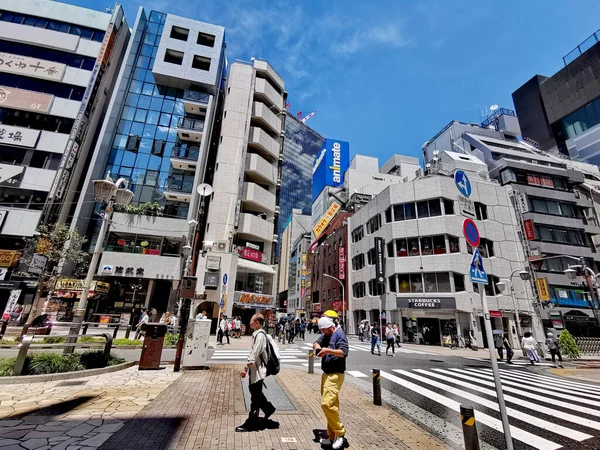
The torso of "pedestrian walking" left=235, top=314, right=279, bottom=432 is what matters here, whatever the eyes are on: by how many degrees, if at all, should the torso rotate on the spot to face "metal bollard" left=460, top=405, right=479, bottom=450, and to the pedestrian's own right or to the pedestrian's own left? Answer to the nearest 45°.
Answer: approximately 135° to the pedestrian's own left

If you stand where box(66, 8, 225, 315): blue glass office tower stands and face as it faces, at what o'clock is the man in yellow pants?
The man in yellow pants is roughly at 12 o'clock from the blue glass office tower.

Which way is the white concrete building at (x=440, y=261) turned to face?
toward the camera

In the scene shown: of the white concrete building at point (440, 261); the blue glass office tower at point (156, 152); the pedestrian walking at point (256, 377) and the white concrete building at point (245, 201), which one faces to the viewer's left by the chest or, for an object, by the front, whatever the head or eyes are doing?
the pedestrian walking

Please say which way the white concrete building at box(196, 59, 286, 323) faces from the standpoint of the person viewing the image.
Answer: facing the viewer and to the right of the viewer

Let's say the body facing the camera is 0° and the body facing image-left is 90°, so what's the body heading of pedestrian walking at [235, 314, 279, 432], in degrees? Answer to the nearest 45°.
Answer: approximately 90°

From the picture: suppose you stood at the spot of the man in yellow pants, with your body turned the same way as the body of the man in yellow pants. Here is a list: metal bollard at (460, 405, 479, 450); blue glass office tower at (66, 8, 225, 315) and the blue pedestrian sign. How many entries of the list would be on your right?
1

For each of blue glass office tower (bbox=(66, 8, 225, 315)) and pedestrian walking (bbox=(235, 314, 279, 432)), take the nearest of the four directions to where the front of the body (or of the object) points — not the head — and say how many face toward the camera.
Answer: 1

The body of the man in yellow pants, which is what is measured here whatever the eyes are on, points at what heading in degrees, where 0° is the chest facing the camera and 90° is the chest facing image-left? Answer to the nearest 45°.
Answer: approximately 45°

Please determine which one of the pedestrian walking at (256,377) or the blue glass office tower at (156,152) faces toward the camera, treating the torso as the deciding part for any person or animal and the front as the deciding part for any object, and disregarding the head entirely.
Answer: the blue glass office tower

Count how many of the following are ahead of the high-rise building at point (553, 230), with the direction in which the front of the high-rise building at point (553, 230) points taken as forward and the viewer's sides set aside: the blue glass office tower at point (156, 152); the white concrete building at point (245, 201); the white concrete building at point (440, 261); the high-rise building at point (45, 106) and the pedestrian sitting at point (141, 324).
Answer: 5

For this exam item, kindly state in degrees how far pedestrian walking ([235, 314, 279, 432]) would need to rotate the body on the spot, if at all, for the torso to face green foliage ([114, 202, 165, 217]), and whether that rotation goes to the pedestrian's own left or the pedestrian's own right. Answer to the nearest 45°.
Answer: approximately 45° to the pedestrian's own right

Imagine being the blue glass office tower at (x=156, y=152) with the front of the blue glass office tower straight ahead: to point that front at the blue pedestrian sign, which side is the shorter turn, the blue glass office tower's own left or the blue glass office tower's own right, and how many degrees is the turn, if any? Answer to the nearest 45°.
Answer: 0° — it already faces it

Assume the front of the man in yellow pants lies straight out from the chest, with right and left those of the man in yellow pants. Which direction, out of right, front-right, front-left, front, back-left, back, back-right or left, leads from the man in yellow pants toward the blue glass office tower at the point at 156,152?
right
